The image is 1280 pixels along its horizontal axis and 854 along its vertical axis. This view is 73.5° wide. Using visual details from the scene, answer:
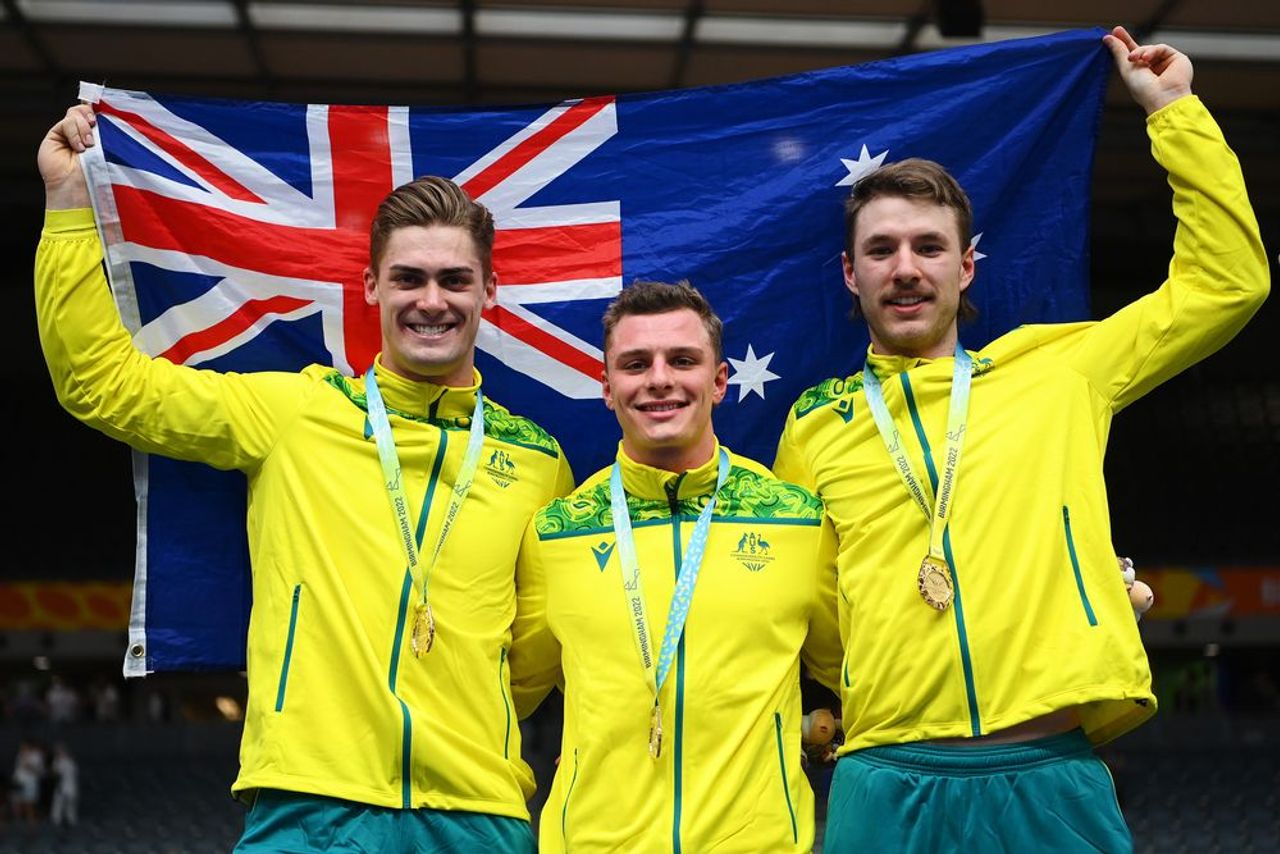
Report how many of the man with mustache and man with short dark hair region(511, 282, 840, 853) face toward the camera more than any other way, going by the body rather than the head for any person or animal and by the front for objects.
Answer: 2

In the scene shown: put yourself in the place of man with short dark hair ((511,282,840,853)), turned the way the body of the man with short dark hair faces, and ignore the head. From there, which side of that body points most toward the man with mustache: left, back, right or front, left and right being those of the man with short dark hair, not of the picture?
left

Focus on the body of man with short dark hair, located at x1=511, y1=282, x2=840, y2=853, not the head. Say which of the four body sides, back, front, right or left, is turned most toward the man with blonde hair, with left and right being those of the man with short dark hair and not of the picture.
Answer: right

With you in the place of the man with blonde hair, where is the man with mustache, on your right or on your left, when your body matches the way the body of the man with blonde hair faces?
on your left

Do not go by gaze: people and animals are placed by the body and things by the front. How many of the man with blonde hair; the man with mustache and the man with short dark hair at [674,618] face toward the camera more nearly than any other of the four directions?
3

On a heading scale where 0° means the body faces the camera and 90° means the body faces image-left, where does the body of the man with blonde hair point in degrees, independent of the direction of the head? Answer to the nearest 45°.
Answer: approximately 0°
